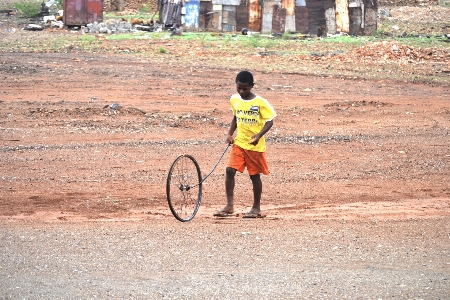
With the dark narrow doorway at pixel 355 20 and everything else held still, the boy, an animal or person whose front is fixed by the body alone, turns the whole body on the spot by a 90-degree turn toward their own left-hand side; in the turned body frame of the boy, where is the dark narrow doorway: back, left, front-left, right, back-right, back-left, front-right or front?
back-left

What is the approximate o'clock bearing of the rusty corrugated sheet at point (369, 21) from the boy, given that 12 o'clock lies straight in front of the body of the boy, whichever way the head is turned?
The rusty corrugated sheet is roughly at 5 o'clock from the boy.

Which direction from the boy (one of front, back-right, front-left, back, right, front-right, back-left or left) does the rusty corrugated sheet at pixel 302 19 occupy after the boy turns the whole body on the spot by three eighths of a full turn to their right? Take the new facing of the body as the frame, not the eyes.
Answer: front

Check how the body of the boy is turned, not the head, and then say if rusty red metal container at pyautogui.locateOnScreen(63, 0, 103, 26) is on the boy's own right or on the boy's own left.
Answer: on the boy's own right

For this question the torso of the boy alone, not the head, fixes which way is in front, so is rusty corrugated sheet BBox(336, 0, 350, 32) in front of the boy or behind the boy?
behind

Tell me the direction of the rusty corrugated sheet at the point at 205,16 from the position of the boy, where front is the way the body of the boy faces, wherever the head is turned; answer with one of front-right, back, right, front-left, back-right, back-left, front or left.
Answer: back-right

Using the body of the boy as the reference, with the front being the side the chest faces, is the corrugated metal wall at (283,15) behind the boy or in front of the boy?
behind

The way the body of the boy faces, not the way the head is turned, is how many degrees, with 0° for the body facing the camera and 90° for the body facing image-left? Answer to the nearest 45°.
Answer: approximately 45°

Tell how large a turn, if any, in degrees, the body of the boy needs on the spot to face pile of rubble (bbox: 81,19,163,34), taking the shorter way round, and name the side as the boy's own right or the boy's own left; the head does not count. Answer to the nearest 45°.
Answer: approximately 135° to the boy's own right

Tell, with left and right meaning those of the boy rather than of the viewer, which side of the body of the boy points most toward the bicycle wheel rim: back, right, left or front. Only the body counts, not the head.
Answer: right

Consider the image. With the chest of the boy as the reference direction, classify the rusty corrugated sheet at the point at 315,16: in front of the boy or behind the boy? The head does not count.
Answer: behind

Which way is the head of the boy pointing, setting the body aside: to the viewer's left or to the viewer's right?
to the viewer's left
